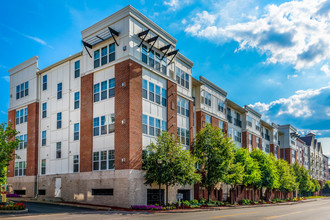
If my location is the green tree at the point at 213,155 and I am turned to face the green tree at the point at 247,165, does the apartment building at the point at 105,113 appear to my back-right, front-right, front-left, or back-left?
back-left
